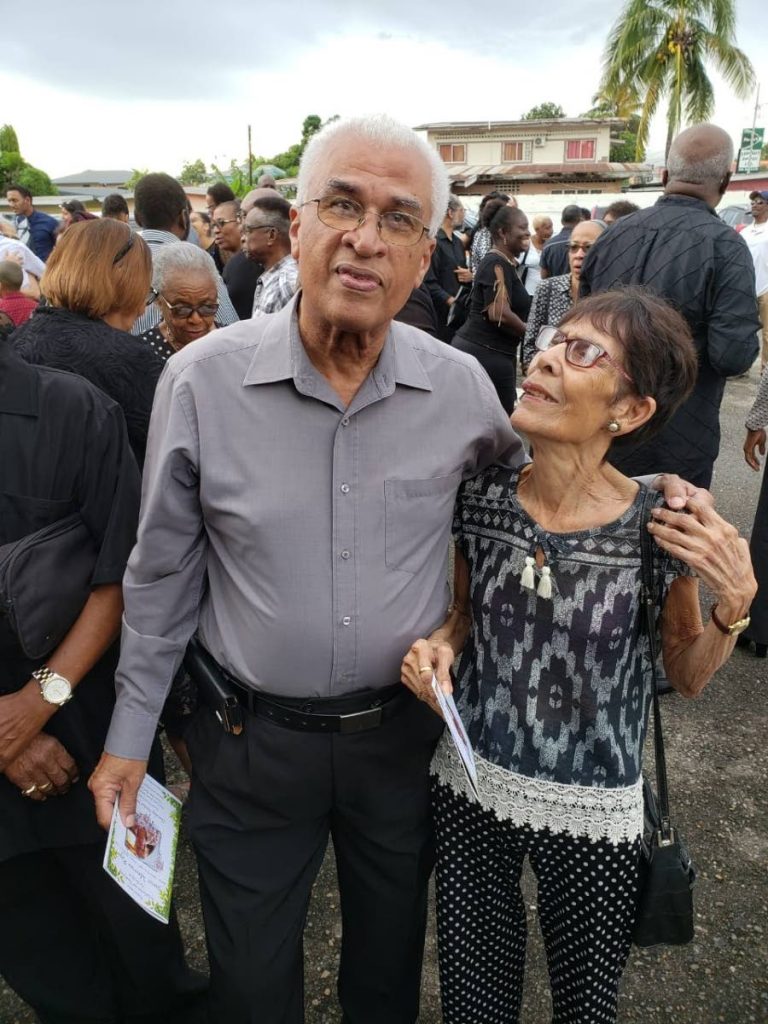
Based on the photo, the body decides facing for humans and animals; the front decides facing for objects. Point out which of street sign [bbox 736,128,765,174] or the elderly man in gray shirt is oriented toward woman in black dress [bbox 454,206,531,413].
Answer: the street sign

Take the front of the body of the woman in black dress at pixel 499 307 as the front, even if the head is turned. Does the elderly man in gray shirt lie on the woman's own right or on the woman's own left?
on the woman's own right

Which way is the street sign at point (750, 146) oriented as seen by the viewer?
toward the camera

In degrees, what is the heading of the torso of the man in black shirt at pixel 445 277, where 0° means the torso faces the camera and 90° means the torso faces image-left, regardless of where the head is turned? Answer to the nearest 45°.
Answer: approximately 315°

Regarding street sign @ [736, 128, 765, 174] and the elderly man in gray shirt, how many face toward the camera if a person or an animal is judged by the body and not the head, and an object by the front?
2

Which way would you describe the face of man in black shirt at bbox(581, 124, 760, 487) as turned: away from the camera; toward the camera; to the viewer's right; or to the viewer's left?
away from the camera

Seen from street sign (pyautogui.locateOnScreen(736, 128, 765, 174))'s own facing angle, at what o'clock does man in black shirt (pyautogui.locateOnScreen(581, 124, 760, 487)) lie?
The man in black shirt is roughly at 12 o'clock from the street sign.
